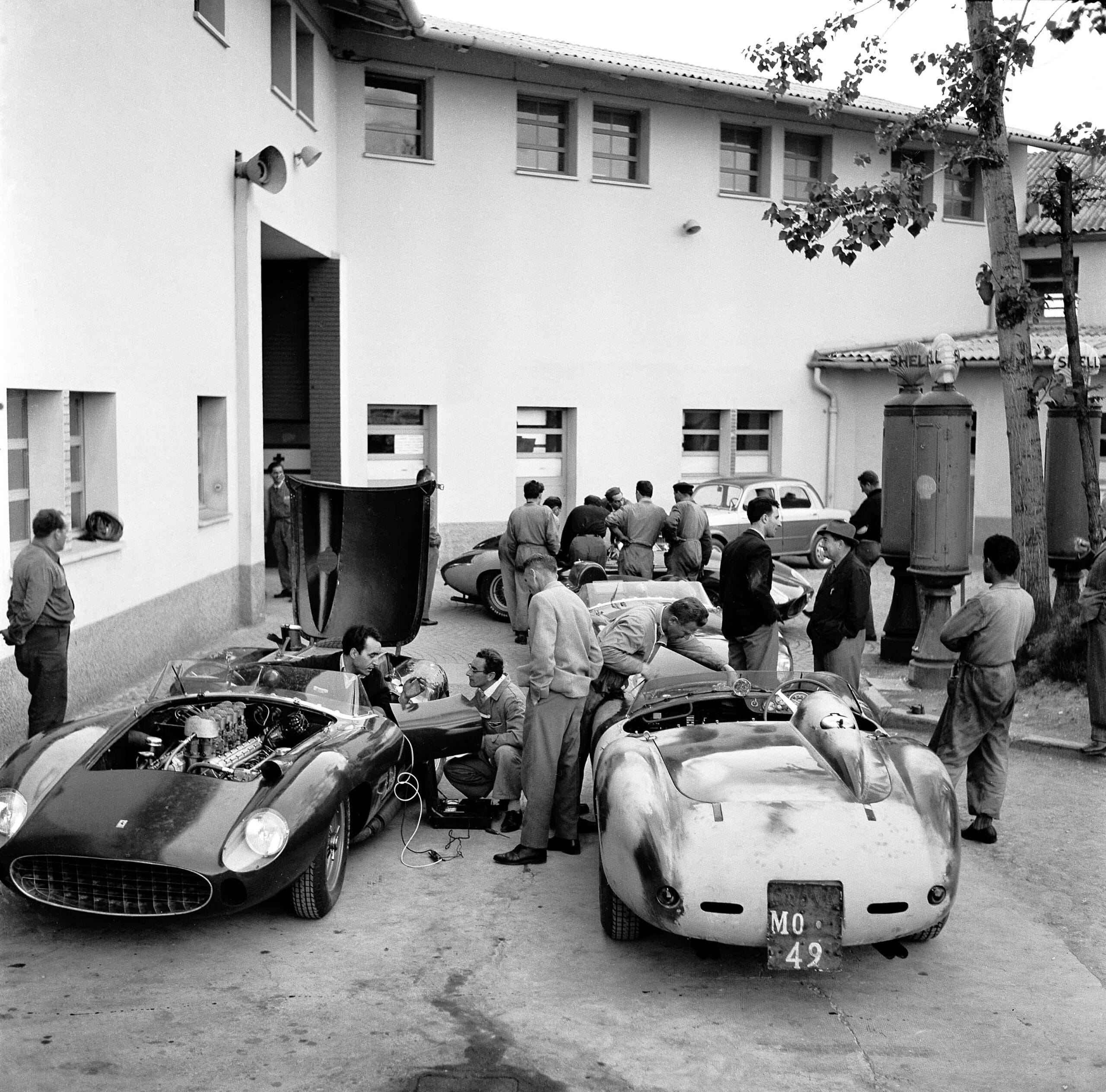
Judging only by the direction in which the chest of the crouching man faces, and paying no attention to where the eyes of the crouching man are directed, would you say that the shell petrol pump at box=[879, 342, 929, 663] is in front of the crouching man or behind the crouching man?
behind

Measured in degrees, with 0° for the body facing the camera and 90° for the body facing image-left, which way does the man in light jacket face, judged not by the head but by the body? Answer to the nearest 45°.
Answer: approximately 135°

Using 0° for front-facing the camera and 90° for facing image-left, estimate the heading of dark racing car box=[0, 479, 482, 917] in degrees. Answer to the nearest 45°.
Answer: approximately 45°

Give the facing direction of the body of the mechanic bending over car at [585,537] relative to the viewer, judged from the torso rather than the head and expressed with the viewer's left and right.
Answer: facing away from the viewer

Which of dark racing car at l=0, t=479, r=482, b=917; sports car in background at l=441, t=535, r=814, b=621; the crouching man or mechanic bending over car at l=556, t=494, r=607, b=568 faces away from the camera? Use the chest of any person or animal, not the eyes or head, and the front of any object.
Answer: the mechanic bending over car

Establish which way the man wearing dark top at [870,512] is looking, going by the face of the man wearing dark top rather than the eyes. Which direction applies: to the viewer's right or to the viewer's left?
to the viewer's left

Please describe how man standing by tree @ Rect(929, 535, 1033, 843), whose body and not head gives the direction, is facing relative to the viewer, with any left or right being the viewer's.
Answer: facing away from the viewer and to the left of the viewer

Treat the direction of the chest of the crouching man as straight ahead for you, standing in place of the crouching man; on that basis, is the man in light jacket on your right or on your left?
on your left

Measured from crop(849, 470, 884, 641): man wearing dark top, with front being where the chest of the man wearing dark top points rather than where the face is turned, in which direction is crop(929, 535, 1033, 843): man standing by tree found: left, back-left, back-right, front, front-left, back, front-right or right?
left

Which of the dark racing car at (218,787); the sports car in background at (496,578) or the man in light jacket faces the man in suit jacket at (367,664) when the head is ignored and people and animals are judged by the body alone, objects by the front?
the man in light jacket
